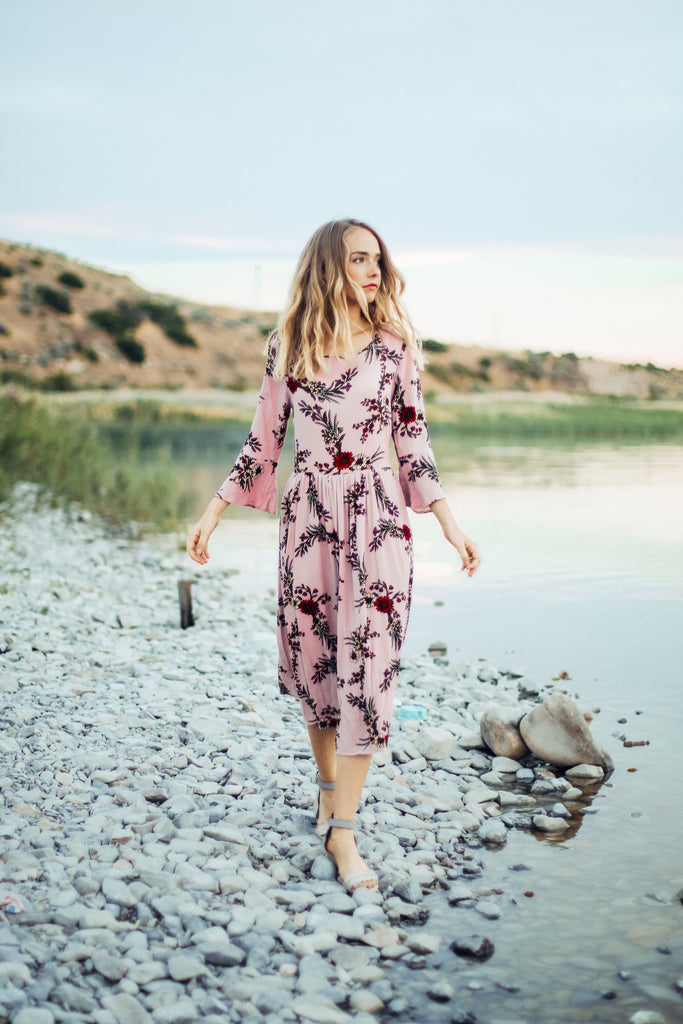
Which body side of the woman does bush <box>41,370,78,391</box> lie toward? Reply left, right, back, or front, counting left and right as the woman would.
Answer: back

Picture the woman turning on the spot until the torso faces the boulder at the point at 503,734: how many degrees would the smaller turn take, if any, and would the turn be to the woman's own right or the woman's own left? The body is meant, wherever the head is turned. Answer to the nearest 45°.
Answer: approximately 135° to the woman's own left

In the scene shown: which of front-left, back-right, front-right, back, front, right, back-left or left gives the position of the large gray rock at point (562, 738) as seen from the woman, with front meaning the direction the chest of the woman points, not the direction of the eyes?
back-left

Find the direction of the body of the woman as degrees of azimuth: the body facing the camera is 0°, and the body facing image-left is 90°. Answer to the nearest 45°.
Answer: approximately 0°

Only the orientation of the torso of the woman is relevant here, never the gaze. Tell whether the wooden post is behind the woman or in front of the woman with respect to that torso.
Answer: behind
